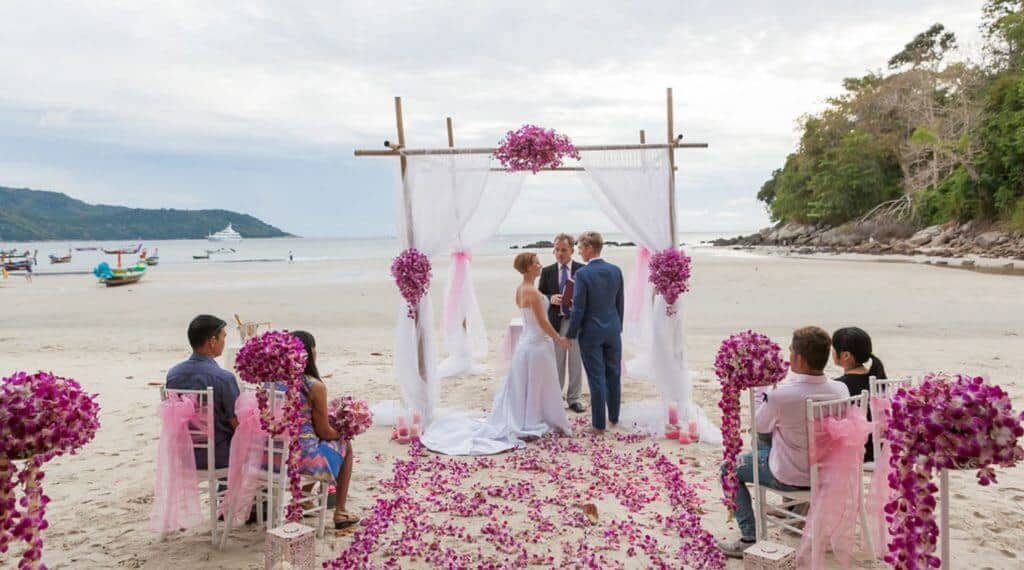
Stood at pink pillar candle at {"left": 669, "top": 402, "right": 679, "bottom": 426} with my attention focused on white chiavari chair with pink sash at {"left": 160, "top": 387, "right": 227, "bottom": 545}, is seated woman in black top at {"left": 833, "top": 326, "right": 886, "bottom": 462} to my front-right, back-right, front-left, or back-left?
front-left

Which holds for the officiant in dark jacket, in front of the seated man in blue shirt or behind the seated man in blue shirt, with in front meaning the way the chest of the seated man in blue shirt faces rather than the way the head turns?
in front

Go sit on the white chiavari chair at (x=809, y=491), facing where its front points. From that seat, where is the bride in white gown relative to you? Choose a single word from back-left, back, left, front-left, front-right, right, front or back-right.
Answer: front

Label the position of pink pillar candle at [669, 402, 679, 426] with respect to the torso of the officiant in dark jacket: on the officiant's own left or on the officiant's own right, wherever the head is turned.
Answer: on the officiant's own left

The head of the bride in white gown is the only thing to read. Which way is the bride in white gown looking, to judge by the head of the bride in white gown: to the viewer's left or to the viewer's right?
to the viewer's right

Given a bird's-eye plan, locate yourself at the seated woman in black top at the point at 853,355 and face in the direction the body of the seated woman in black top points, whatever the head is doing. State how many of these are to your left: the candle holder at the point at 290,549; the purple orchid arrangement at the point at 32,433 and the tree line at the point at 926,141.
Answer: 2

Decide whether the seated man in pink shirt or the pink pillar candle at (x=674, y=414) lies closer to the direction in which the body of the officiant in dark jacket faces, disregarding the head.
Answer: the seated man in pink shirt

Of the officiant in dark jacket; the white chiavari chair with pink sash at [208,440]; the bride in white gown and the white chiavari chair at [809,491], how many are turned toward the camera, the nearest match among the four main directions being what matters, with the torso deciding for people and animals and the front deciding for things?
1

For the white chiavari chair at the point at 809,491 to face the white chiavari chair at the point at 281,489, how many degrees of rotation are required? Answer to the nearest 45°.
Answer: approximately 45° to its left

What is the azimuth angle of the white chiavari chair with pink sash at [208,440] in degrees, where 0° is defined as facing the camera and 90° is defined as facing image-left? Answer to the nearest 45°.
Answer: approximately 225°

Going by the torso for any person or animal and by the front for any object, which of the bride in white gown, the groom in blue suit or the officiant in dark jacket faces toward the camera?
the officiant in dark jacket

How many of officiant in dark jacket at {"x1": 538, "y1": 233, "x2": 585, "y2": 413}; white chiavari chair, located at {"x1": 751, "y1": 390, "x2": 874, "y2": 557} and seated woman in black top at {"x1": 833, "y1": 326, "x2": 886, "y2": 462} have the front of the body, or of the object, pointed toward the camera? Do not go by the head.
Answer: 1

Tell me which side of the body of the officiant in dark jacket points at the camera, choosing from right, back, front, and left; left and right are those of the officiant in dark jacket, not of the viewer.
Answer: front

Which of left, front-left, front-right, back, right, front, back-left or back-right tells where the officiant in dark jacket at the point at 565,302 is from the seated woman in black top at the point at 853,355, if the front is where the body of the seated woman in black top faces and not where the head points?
front

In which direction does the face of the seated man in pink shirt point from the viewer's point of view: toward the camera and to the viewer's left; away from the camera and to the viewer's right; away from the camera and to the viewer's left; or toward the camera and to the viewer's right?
away from the camera and to the viewer's left

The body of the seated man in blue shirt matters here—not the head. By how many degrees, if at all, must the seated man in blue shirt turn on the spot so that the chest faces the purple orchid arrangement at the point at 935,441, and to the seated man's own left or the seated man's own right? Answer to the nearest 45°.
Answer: approximately 90° to the seated man's own right
